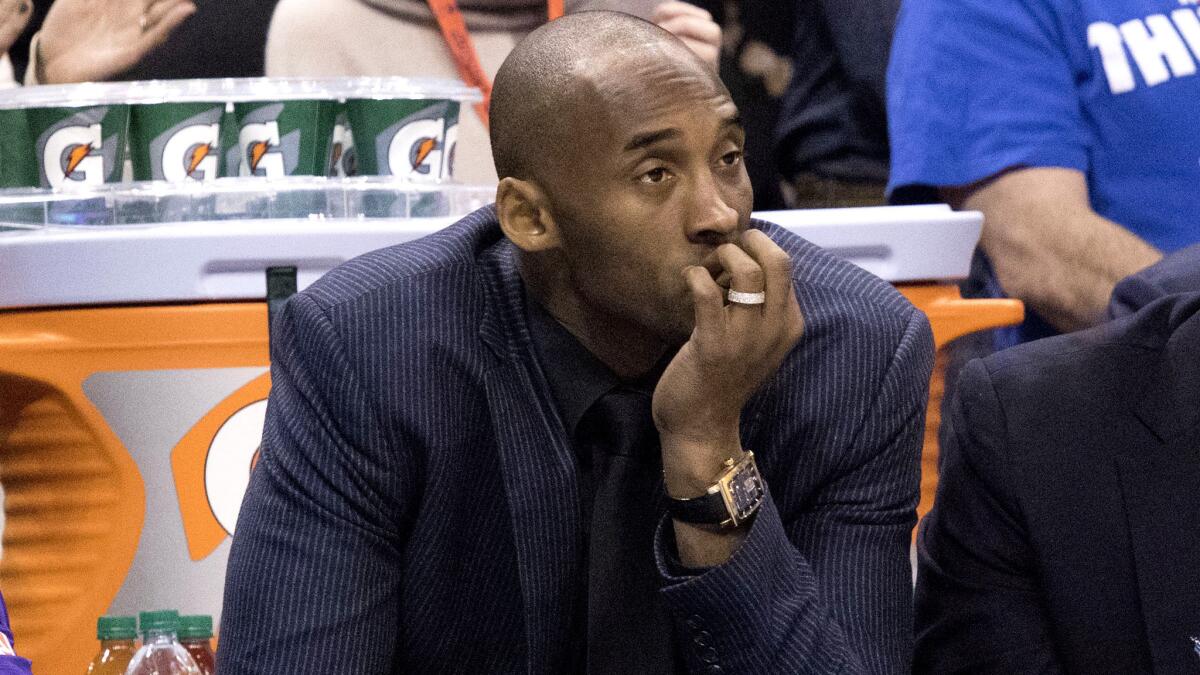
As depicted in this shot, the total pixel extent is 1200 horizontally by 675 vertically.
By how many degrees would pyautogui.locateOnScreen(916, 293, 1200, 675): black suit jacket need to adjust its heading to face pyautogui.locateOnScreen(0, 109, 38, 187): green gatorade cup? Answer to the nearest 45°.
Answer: approximately 135° to its right

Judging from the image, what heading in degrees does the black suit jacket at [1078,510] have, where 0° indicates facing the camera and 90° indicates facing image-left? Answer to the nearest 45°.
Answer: approximately 315°

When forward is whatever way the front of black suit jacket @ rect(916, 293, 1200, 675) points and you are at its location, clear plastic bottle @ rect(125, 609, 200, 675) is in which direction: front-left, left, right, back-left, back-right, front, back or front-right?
back-right

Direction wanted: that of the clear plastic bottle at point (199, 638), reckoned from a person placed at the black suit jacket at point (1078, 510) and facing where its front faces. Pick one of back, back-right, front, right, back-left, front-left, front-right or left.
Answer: back-right

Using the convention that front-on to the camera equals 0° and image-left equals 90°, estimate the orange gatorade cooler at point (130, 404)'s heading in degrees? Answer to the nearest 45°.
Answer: approximately 0°
